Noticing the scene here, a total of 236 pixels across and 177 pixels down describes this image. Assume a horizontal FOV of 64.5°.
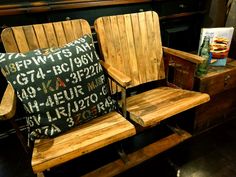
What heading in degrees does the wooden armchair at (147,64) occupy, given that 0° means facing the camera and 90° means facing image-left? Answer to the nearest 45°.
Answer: approximately 315°

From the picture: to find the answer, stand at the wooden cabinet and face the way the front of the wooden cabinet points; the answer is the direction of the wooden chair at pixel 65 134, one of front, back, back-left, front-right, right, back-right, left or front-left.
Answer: right

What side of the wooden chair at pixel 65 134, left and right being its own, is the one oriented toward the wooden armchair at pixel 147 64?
left

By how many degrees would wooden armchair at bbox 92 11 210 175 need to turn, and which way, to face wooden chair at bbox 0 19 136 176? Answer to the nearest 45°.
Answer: approximately 90° to its right

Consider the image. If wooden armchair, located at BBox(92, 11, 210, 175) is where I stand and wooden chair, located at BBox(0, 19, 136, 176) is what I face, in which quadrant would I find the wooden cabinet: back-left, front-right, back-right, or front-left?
back-right

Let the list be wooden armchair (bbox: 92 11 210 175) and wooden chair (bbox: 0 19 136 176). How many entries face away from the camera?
0

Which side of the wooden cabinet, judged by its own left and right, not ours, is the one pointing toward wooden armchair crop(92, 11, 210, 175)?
right

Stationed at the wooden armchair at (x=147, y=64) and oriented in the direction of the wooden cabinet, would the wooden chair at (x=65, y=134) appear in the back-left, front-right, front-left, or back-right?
back-right

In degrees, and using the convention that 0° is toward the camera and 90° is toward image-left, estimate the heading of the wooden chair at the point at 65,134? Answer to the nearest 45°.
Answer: approximately 315°

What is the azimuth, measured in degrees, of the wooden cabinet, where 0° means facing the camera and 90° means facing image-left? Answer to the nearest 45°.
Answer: approximately 315°
